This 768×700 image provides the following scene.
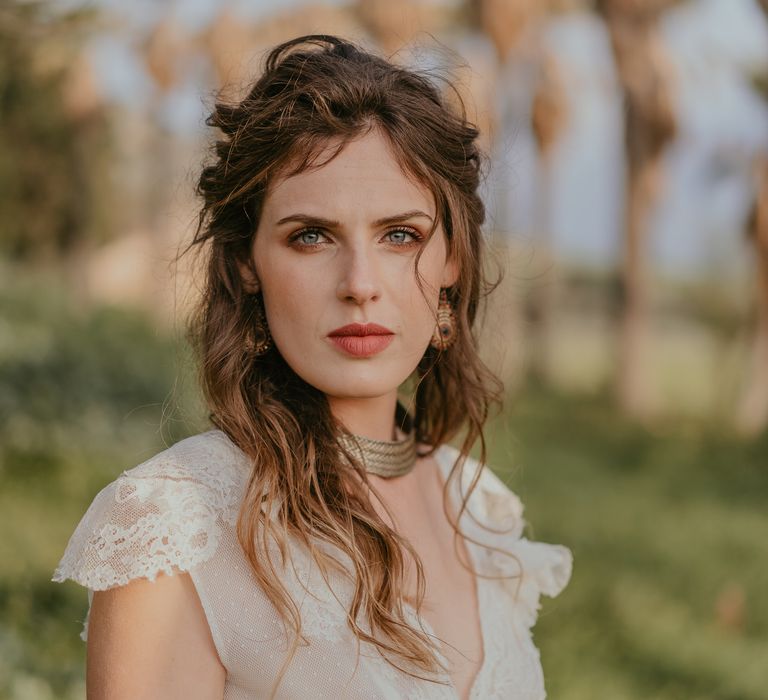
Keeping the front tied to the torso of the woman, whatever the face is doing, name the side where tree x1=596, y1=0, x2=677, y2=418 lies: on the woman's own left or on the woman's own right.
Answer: on the woman's own left

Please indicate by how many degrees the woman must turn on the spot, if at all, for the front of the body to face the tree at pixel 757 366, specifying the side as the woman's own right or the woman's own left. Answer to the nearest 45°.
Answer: approximately 90° to the woman's own left

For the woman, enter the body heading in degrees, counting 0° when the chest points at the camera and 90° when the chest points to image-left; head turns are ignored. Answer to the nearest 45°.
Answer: approximately 315°
